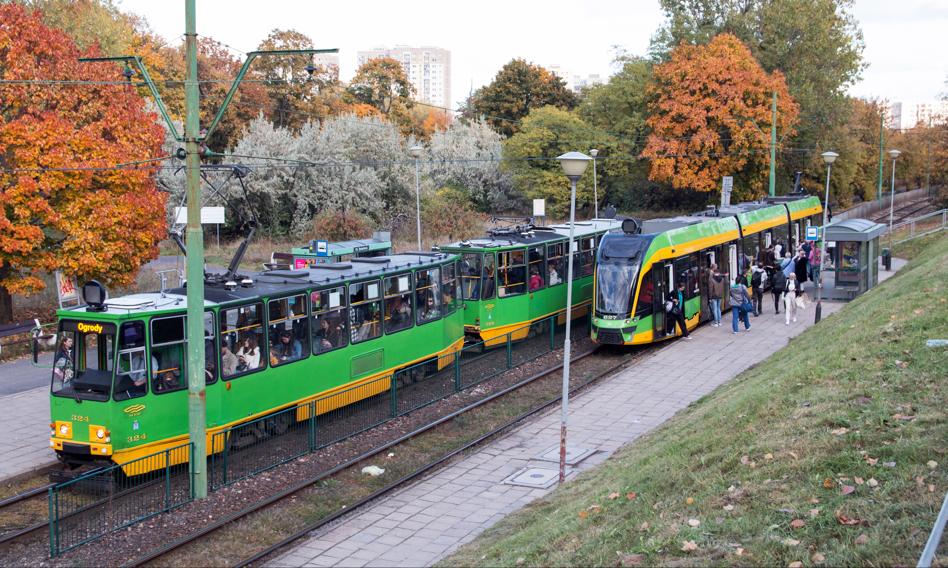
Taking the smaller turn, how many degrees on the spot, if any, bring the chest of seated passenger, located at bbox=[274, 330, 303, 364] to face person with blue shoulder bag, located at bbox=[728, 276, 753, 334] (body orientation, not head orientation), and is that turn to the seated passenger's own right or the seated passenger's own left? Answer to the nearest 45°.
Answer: approximately 180°

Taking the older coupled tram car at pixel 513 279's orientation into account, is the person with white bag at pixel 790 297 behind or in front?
behind

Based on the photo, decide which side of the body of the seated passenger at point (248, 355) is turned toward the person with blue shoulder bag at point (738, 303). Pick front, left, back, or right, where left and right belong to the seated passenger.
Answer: back

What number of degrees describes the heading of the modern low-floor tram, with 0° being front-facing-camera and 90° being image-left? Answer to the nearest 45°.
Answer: approximately 45°

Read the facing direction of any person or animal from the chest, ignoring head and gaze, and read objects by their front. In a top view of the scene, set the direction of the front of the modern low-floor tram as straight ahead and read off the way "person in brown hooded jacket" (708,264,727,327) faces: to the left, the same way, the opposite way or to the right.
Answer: to the right

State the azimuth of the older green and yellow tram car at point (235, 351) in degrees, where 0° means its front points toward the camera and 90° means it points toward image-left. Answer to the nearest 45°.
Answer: approximately 45°
